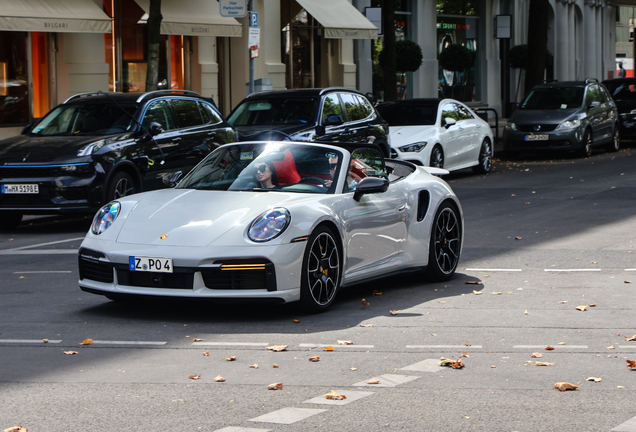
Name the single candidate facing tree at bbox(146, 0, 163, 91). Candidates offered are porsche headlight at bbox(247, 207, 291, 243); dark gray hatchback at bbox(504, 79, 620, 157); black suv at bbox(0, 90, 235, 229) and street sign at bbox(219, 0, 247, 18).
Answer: dark gray hatchback at bbox(504, 79, 620, 157)

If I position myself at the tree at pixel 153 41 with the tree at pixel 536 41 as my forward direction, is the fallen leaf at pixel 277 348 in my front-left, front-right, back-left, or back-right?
back-right

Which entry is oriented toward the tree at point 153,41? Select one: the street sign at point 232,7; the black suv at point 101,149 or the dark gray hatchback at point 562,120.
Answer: the dark gray hatchback at point 562,120

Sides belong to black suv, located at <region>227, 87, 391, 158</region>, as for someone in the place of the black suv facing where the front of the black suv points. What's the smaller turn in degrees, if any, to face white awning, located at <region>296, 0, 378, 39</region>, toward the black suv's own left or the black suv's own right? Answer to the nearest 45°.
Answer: approximately 135° to the black suv's own right

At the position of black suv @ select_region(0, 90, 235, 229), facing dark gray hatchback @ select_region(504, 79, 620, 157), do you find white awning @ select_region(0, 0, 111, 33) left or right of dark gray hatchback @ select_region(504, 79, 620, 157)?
left

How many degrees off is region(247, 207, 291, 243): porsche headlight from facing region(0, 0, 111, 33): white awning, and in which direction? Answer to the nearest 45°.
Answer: approximately 135° to its right

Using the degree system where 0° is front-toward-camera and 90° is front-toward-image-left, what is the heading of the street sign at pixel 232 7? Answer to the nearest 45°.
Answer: approximately 0°

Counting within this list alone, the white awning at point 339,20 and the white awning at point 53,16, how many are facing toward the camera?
2

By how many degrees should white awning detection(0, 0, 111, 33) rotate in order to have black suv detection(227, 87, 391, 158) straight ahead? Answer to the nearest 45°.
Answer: approximately 45° to its left

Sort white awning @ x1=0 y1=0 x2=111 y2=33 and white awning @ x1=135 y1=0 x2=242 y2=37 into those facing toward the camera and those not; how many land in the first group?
2
